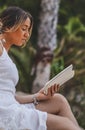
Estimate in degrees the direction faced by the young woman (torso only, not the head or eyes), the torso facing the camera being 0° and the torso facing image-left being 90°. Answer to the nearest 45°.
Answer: approximately 270°

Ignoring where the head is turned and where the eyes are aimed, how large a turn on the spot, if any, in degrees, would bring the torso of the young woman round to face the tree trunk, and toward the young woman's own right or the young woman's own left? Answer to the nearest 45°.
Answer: approximately 90° to the young woman's own left
